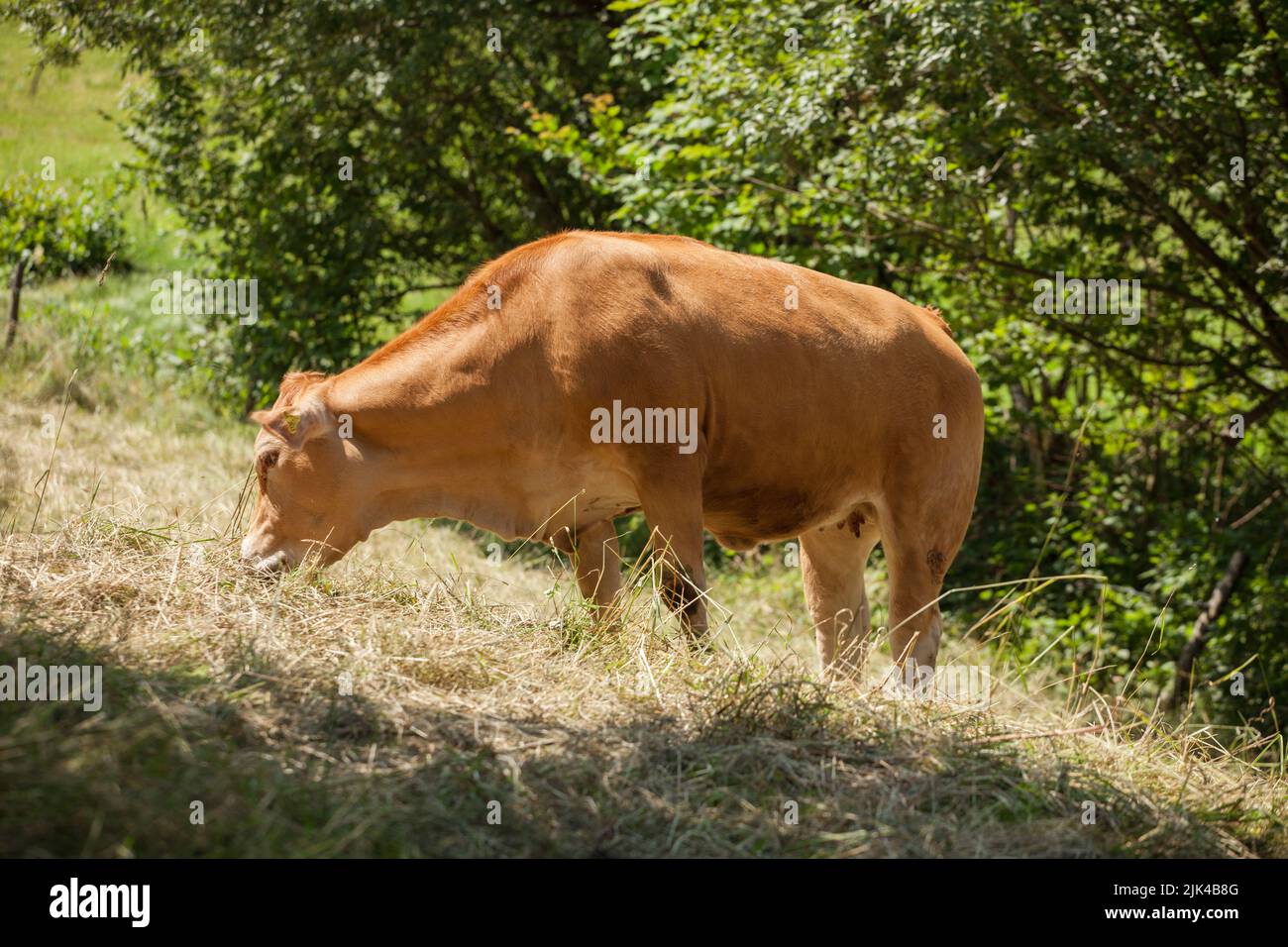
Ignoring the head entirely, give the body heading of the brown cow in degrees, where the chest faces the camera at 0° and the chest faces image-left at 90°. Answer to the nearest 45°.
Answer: approximately 90°

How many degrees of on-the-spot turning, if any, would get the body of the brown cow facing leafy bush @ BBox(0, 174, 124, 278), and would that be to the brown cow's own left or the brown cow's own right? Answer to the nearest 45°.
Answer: approximately 45° to the brown cow's own right
